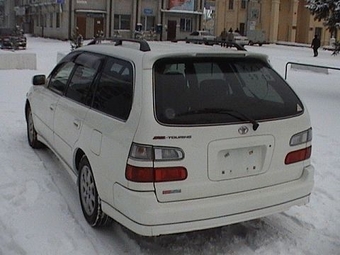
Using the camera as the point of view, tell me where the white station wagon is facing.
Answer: facing away from the viewer and to the left of the viewer
